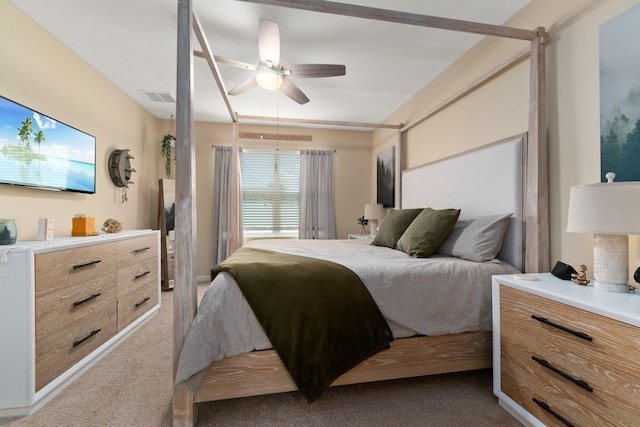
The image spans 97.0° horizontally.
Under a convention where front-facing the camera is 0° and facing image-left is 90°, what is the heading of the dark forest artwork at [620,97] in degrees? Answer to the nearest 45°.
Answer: approximately 45°

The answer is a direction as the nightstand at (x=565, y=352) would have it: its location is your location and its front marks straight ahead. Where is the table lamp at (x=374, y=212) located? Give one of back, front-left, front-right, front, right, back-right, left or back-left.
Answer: right

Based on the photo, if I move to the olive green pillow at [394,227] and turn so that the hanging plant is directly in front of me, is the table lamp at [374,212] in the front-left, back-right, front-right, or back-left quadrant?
front-right

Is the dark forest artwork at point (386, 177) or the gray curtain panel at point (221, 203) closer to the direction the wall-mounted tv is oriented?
the dark forest artwork

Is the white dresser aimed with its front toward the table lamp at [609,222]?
yes

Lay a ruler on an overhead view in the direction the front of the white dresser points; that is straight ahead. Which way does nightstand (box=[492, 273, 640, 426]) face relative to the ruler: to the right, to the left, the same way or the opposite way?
the opposite way

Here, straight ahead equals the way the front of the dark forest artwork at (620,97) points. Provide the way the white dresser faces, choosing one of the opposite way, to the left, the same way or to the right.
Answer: the opposite way

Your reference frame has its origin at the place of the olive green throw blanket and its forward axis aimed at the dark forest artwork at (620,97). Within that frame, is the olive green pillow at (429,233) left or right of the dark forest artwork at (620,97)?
left

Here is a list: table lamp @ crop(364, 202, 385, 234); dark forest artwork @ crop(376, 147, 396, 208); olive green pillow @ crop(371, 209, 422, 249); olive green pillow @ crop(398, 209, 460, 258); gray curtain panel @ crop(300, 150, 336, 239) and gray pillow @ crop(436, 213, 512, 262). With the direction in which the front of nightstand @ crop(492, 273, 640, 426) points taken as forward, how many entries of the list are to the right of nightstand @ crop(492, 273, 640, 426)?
6

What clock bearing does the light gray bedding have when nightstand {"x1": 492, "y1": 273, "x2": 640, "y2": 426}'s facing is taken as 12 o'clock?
The light gray bedding is roughly at 1 o'clock from the nightstand.

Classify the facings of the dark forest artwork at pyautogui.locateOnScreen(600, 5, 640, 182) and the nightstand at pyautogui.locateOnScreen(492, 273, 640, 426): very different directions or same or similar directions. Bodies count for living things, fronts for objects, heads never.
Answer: same or similar directions

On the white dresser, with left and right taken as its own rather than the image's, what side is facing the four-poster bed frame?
front

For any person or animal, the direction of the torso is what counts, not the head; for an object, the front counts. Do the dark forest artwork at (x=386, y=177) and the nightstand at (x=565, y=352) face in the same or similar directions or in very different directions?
same or similar directions

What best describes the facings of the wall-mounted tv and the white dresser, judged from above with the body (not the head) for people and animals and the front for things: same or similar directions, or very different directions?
same or similar directions

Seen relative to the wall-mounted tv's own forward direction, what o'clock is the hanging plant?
The hanging plant is roughly at 9 o'clock from the wall-mounted tv.

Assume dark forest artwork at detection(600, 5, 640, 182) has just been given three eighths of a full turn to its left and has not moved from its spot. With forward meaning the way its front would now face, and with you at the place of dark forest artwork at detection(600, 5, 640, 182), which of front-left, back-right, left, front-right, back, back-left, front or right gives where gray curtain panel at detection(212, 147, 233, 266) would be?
back

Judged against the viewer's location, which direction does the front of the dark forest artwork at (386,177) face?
facing the viewer and to the left of the viewer

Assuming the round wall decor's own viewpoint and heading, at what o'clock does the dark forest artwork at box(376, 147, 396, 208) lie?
The dark forest artwork is roughly at 11 o'clock from the round wall decor.

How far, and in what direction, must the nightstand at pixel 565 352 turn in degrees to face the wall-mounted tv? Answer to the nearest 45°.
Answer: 0° — it already faces it

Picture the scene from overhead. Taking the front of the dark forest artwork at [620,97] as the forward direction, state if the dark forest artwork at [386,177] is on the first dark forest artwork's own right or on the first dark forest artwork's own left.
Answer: on the first dark forest artwork's own right

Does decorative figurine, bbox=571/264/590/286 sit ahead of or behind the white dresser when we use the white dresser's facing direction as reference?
ahead

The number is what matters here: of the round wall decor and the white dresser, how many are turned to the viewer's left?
0

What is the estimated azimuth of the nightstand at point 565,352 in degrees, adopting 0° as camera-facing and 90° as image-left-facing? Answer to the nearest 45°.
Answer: approximately 45°
